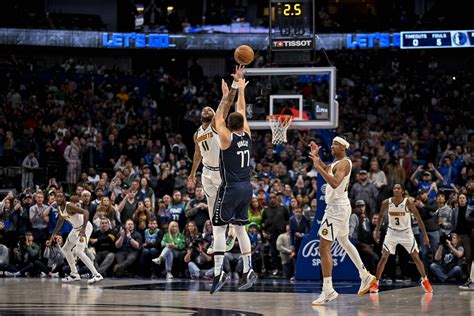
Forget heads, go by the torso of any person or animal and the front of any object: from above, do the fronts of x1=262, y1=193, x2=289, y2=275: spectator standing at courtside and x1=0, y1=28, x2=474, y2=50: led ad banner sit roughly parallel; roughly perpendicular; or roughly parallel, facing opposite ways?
roughly parallel

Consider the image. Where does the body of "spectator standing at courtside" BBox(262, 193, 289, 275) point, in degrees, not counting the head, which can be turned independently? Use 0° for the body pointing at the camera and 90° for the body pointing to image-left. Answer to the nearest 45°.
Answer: approximately 0°

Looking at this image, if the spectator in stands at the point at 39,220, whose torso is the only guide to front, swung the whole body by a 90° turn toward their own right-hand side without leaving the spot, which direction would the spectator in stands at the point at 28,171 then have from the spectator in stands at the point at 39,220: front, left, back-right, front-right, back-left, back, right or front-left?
right

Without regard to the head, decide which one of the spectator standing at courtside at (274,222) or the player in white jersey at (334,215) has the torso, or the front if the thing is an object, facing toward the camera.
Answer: the spectator standing at courtside

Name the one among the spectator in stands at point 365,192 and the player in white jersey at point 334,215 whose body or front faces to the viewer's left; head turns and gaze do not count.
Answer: the player in white jersey

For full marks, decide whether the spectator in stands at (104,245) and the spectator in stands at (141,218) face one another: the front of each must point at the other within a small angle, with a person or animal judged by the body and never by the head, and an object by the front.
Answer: no

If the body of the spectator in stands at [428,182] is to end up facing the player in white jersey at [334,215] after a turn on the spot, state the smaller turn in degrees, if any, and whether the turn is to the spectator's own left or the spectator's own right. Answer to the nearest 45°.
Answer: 0° — they already face them

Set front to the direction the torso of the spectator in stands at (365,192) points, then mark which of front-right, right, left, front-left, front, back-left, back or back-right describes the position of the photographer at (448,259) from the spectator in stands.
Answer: front-left

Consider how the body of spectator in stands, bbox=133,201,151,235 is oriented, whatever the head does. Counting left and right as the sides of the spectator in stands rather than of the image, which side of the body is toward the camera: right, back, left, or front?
front

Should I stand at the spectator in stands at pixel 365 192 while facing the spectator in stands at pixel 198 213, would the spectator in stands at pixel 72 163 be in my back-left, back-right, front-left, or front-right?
front-right

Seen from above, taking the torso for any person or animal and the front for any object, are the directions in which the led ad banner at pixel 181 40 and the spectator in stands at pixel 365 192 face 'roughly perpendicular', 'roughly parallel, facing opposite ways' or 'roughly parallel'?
roughly parallel

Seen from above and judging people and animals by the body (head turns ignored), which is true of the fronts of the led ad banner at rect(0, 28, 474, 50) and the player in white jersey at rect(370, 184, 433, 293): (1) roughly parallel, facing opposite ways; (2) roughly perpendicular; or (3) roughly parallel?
roughly parallel

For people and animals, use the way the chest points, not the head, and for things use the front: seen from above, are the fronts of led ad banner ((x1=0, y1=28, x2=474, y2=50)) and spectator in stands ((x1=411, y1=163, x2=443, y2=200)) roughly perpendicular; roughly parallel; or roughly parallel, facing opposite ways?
roughly parallel

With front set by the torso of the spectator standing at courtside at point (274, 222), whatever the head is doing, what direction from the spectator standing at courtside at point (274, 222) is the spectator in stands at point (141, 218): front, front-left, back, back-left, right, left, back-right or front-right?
right

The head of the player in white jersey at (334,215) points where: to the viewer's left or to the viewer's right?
to the viewer's left

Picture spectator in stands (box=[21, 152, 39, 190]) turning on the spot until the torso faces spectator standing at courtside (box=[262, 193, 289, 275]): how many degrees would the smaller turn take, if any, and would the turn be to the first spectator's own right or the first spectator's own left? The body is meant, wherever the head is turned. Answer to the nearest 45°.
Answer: approximately 45° to the first spectator's own left

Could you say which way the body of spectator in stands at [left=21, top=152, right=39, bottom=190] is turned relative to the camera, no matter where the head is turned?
toward the camera

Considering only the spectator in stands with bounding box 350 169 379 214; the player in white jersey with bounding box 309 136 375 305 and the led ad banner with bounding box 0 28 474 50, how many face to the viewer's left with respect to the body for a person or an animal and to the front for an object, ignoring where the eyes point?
1

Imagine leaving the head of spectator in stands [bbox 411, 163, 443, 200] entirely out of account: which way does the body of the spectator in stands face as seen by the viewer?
toward the camera

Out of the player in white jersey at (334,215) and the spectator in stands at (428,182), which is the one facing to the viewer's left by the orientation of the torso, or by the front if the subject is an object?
the player in white jersey

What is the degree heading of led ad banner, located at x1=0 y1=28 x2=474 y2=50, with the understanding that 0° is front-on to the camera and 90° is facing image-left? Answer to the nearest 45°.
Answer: approximately 0°

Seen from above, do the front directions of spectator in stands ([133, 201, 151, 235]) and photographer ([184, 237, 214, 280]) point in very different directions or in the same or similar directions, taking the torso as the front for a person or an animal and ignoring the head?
same or similar directions

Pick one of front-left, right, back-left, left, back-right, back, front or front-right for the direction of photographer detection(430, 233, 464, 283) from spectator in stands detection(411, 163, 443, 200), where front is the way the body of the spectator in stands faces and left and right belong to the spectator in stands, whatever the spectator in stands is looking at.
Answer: front
